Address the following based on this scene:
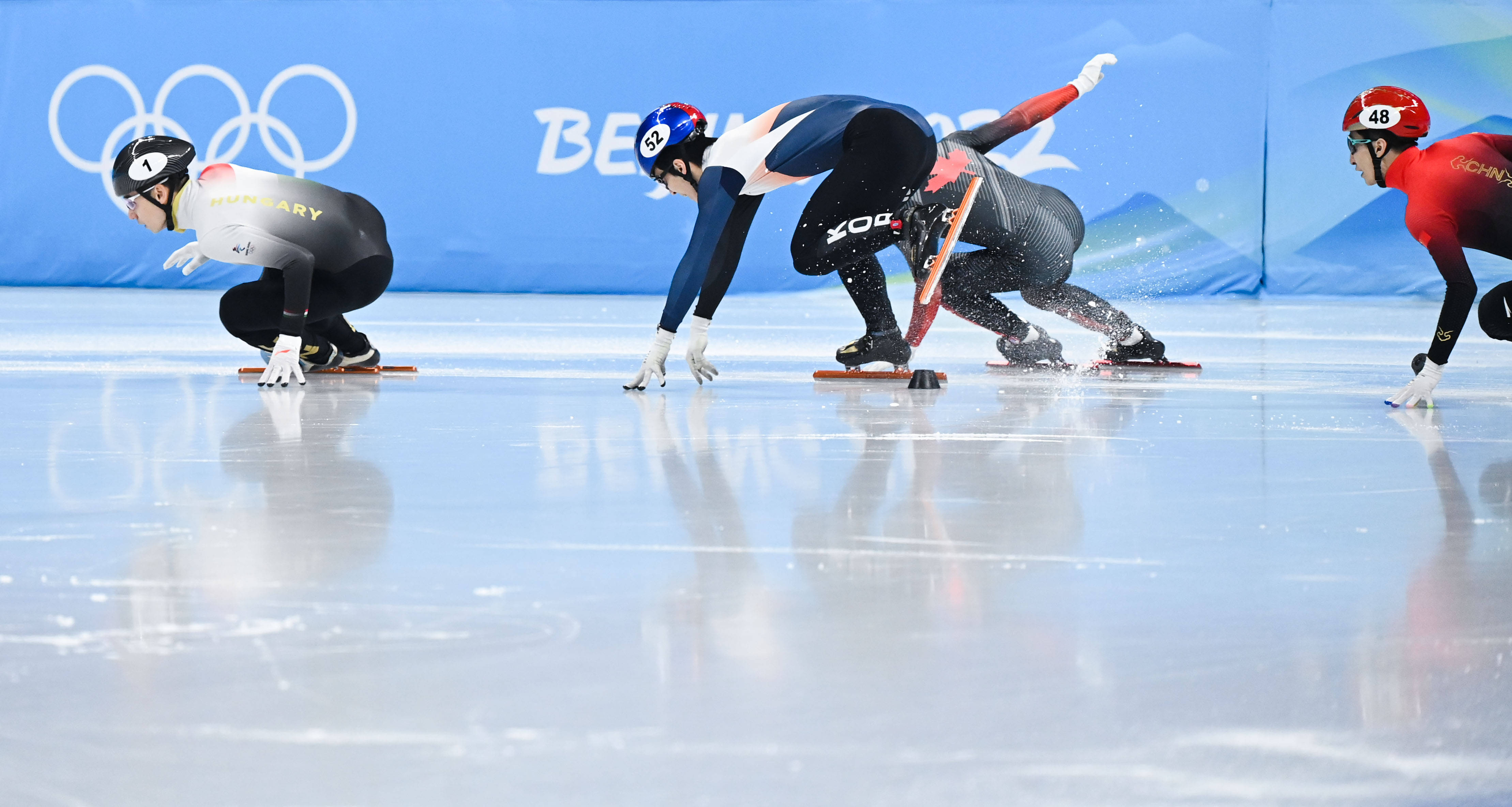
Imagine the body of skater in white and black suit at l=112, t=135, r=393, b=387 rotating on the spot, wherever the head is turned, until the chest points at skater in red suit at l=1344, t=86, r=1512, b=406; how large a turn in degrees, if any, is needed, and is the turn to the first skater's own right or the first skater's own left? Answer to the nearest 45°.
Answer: approximately 135° to the first skater's own left

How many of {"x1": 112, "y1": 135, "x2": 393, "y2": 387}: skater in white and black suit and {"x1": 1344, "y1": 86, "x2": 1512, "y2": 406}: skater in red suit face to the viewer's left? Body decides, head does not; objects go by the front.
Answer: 2

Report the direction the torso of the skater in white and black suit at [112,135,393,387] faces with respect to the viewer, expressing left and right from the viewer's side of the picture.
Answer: facing to the left of the viewer

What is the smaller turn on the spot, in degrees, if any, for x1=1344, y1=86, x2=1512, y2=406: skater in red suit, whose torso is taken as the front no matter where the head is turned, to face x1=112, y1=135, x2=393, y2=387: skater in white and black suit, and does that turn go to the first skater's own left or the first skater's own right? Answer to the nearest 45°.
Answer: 0° — they already face them

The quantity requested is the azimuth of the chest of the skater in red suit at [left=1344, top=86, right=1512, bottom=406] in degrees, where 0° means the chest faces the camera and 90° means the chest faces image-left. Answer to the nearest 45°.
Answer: approximately 90°
